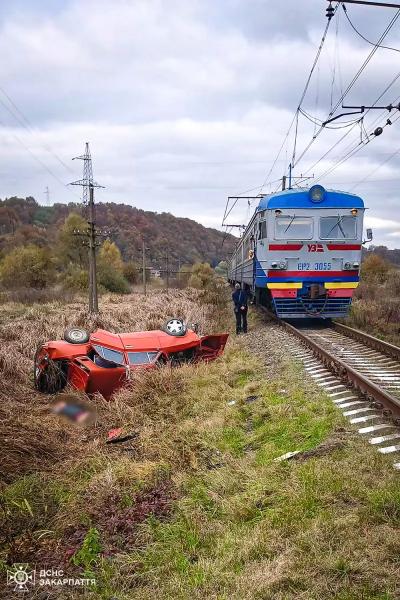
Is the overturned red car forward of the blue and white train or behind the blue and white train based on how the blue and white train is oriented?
forward

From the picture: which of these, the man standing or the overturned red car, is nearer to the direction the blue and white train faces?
the overturned red car

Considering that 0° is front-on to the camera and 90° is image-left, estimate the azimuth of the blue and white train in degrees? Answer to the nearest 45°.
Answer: approximately 0°

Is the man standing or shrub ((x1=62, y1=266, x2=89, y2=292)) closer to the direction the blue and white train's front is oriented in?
the man standing

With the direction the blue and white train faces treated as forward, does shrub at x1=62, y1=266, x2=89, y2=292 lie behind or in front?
behind

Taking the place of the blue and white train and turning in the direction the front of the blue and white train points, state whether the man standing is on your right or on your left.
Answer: on your right
